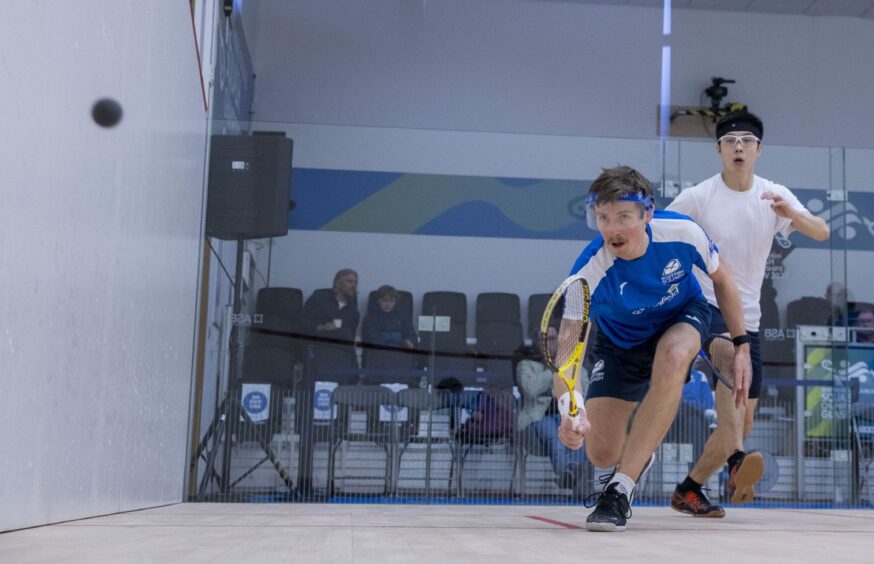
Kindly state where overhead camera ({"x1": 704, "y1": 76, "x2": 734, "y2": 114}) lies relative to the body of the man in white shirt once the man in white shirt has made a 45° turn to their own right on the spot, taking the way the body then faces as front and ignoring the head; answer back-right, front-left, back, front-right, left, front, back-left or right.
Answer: back-right

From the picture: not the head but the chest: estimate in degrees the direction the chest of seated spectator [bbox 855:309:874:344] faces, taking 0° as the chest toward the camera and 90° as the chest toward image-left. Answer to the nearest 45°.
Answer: approximately 0°

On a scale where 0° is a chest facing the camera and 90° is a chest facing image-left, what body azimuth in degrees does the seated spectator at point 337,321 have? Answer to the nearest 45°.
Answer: approximately 315°
